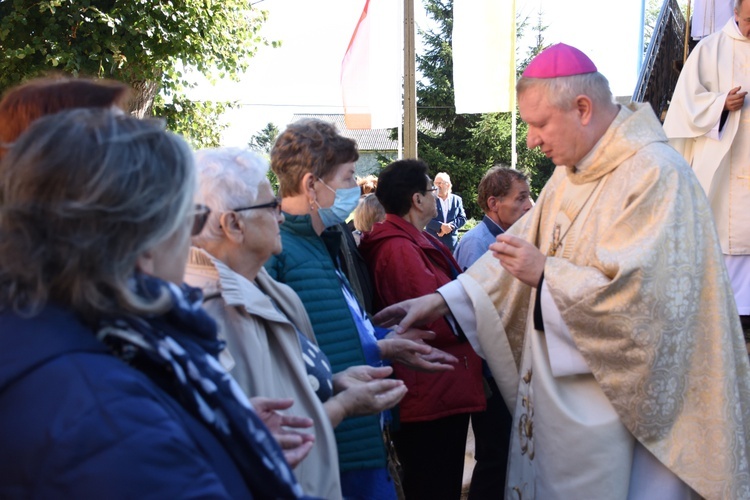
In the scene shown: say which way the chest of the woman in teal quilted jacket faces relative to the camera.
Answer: to the viewer's right

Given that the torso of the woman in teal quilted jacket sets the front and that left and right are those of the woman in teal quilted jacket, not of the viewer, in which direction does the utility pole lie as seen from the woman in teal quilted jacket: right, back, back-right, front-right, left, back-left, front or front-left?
left

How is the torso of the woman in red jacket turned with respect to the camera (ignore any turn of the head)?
to the viewer's right

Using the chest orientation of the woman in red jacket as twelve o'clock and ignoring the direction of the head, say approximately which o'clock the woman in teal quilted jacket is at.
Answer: The woman in teal quilted jacket is roughly at 4 o'clock from the woman in red jacket.

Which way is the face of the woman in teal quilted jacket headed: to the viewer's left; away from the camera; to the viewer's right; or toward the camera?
to the viewer's right

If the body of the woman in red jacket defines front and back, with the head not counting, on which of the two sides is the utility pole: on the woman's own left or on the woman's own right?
on the woman's own left

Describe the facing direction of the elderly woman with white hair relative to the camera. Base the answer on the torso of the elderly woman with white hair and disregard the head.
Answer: to the viewer's right

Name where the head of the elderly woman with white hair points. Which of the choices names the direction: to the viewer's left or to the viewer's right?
to the viewer's right
